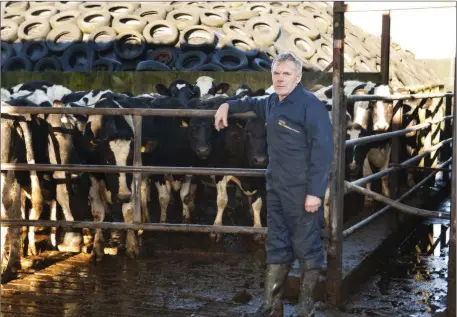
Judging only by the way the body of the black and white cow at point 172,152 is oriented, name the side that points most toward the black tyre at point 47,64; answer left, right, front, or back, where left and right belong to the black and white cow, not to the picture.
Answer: back

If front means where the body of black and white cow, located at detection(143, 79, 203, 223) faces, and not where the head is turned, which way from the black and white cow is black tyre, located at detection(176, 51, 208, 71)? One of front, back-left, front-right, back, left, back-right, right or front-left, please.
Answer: back

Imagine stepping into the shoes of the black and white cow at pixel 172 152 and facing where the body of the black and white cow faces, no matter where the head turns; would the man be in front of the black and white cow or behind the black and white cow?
in front

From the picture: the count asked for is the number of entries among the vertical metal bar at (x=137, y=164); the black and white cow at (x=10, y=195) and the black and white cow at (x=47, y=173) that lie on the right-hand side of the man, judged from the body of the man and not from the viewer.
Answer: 3

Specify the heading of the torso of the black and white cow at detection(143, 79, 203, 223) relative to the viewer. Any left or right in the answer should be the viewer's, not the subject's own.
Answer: facing the viewer

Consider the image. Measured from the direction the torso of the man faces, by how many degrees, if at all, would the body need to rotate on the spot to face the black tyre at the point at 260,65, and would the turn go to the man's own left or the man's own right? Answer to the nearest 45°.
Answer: approximately 135° to the man's own right

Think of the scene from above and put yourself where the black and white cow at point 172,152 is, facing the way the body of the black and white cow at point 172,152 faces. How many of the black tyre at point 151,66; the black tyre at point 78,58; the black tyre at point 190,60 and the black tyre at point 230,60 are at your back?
4

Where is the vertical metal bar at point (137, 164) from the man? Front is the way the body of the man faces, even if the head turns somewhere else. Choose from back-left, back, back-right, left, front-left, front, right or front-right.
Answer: right

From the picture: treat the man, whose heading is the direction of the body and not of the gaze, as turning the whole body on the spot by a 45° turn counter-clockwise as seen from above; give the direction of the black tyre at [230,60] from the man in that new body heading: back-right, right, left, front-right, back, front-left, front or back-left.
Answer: back

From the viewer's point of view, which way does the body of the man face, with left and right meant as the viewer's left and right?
facing the viewer and to the left of the viewer

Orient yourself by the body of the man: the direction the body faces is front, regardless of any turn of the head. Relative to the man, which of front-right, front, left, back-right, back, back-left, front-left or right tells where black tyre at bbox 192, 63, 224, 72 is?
back-right

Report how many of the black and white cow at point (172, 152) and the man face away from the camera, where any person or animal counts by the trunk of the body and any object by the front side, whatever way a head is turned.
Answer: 0

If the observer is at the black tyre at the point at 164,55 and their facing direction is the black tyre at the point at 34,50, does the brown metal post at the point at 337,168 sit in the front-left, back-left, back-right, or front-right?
back-left

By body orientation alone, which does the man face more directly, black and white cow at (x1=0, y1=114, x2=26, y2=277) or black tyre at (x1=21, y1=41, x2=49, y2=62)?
the black and white cow

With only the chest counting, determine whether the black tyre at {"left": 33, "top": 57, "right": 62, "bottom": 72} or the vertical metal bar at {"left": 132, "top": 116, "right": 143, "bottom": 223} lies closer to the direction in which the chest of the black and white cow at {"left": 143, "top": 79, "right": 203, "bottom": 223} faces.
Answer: the vertical metal bar

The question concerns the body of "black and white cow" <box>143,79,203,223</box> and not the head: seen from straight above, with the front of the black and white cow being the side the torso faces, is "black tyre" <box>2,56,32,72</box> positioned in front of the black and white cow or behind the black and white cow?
behind

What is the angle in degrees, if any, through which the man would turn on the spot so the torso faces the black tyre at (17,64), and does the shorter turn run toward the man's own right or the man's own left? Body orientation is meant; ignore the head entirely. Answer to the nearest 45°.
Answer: approximately 90° to the man's own right

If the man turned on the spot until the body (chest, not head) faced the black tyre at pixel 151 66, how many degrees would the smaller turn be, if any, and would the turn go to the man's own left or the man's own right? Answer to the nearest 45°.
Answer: approximately 135° to the man's own right
